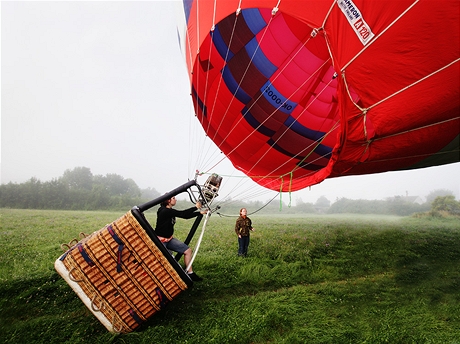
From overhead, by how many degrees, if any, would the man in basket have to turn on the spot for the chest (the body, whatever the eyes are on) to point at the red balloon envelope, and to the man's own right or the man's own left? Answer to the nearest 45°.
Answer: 0° — they already face it

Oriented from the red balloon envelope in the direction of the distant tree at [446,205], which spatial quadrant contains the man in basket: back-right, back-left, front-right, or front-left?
back-left

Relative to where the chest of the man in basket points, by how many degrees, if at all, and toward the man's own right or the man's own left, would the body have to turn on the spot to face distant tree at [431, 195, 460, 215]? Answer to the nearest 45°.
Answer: approximately 45° to the man's own left

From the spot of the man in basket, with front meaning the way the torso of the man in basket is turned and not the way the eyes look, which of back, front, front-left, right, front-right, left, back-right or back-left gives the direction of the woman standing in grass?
front-left

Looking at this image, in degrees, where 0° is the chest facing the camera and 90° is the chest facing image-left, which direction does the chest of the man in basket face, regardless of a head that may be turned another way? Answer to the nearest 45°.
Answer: approximately 270°
